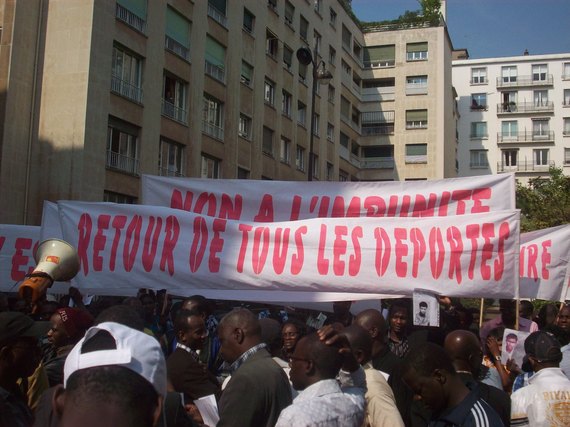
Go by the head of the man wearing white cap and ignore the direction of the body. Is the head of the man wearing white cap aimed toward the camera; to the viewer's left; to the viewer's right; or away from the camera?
away from the camera

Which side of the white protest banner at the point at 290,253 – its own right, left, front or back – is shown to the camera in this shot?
front

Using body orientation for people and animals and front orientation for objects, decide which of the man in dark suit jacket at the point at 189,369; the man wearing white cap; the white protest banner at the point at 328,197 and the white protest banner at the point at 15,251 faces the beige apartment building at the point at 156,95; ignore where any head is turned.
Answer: the man wearing white cap

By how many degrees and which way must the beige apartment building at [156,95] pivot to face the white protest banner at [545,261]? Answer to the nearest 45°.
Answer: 0° — it already faces it

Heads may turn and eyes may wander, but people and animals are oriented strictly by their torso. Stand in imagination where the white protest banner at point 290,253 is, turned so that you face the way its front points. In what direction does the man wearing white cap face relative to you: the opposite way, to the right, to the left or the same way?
the opposite way

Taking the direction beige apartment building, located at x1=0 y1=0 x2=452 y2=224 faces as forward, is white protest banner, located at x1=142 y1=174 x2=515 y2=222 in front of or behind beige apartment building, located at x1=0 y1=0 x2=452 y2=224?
in front

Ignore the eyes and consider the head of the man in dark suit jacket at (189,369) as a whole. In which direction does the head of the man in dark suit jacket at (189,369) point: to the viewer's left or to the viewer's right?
to the viewer's right

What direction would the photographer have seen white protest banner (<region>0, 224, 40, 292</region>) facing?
facing the viewer

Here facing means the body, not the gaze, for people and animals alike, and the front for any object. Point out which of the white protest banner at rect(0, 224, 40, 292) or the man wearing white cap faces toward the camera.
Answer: the white protest banner

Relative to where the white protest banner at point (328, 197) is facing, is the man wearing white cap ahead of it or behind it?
ahead

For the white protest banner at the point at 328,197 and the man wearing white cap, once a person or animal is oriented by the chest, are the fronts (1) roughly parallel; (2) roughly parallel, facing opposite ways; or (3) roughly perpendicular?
roughly parallel, facing opposite ways

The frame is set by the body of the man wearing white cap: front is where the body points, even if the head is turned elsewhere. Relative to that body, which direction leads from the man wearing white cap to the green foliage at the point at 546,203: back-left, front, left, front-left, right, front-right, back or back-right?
front-right

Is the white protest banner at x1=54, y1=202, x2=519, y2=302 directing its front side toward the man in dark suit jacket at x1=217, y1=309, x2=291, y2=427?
yes

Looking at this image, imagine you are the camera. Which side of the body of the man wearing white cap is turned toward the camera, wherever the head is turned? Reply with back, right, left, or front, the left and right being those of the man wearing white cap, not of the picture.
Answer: back

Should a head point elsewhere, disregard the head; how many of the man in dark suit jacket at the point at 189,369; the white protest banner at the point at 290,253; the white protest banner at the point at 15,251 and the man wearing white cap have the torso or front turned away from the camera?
1
